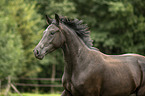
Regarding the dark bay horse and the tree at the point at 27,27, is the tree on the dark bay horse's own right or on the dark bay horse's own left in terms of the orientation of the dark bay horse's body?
on the dark bay horse's own right

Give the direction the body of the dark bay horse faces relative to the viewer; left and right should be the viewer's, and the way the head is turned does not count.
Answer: facing to the left of the viewer
